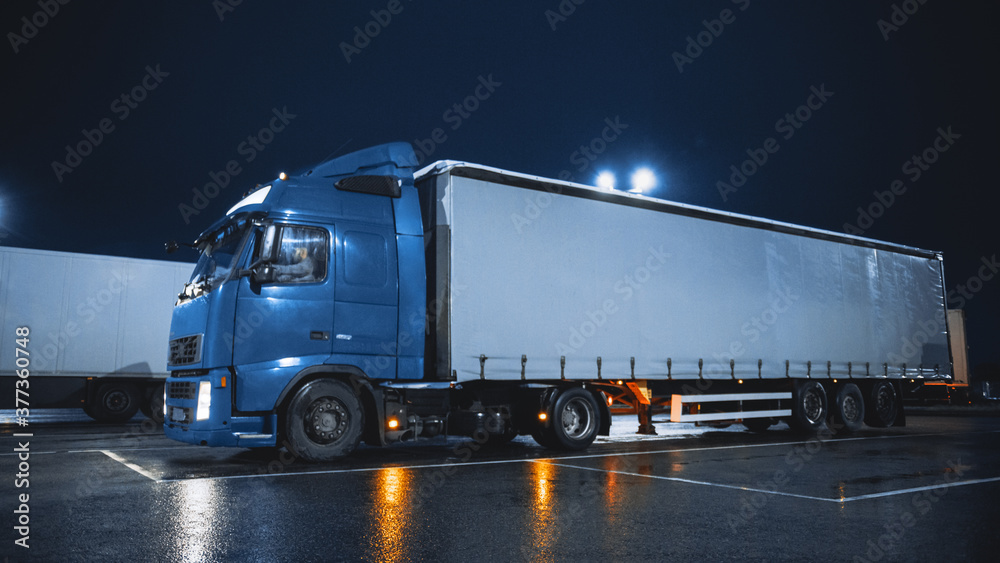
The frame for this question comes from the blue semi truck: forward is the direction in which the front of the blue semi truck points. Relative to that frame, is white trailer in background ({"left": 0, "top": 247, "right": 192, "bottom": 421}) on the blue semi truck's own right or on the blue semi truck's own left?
on the blue semi truck's own right

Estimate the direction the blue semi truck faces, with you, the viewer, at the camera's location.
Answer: facing the viewer and to the left of the viewer
